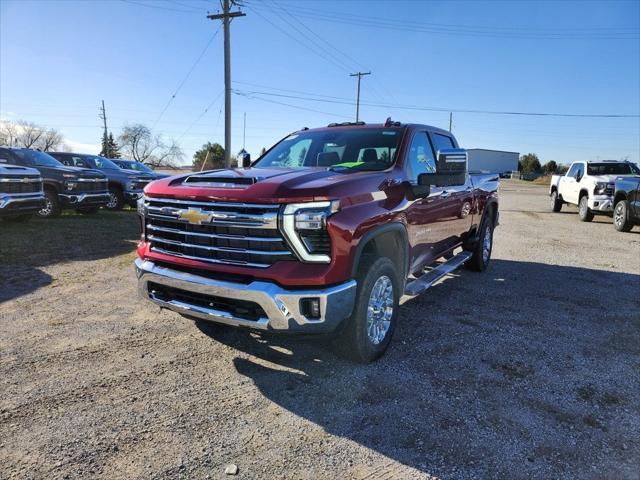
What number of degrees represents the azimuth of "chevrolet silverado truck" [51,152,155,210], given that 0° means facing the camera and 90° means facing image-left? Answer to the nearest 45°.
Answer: approximately 315°

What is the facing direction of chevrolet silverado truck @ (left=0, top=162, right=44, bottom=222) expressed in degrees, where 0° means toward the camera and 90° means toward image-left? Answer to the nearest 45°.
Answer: approximately 315°

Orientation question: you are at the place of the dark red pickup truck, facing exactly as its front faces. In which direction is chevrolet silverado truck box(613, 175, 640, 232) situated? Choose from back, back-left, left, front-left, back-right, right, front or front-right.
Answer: back

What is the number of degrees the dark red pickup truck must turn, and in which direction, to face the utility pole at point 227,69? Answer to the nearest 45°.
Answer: approximately 135° to its right

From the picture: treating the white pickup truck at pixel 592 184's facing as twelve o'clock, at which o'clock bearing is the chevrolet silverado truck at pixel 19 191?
The chevrolet silverado truck is roughly at 3 o'clock from the white pickup truck.

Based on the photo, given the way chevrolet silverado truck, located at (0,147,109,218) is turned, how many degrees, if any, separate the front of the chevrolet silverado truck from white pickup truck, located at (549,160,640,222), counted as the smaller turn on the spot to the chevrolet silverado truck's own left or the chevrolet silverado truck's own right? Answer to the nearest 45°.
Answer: approximately 45° to the chevrolet silverado truck's own left
